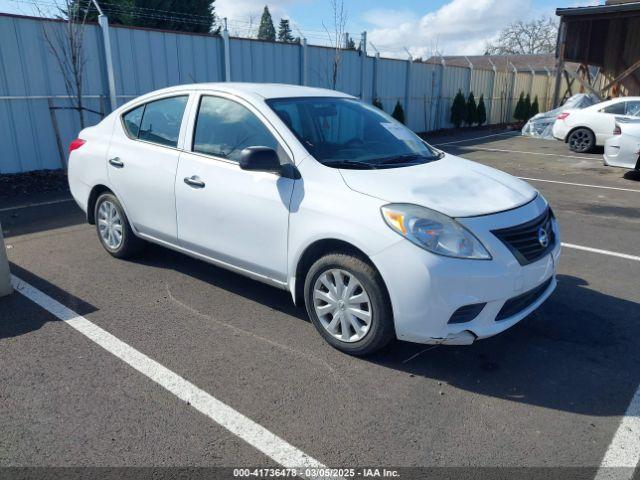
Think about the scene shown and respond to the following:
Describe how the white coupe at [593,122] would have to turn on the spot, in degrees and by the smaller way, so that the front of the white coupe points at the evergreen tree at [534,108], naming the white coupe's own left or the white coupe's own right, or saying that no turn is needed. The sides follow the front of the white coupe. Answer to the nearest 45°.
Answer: approximately 90° to the white coupe's own left

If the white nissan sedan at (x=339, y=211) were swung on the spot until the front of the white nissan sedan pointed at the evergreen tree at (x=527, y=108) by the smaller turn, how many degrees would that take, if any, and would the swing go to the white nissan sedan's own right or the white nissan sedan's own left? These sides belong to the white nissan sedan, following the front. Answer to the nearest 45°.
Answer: approximately 90° to the white nissan sedan's own left

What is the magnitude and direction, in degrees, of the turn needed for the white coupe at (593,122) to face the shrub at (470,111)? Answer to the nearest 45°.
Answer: approximately 135° to its left

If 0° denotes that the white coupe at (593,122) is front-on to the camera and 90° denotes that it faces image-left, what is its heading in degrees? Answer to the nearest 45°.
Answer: approximately 270°

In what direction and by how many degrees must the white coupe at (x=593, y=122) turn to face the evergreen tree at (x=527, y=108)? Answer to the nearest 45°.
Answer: approximately 90° to its left

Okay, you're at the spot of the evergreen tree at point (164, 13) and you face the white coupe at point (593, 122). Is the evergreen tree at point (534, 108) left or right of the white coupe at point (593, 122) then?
left

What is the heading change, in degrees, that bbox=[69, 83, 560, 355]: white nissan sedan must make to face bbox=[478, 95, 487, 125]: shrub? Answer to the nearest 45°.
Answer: approximately 135° to its left

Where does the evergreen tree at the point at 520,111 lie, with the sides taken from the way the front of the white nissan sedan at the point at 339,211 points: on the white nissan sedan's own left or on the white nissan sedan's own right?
on the white nissan sedan's own left

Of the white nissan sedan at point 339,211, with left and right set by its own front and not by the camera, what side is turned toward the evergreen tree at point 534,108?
left

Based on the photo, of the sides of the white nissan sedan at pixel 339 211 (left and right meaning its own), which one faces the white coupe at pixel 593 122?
left
